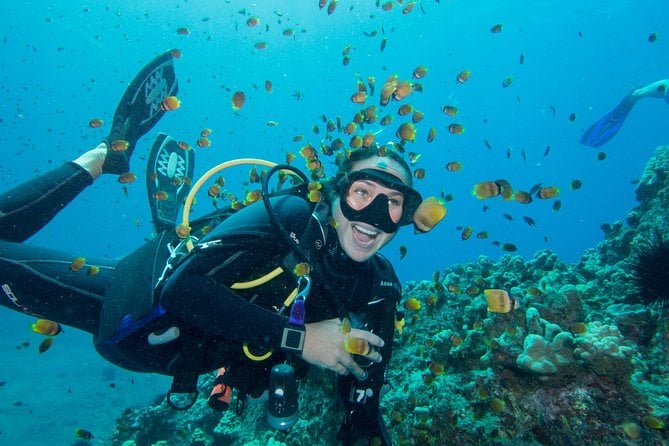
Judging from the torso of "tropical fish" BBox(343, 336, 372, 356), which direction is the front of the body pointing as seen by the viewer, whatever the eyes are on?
to the viewer's left

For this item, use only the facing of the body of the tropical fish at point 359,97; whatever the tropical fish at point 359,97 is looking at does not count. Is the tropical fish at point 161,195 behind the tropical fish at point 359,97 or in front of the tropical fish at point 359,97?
in front

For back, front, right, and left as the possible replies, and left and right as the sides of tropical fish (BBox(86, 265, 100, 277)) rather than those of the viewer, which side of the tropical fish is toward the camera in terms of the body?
right

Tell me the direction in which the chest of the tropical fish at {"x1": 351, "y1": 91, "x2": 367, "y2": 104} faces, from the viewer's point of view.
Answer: to the viewer's left

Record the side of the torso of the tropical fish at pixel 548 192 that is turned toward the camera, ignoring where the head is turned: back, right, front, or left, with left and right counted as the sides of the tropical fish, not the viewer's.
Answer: left

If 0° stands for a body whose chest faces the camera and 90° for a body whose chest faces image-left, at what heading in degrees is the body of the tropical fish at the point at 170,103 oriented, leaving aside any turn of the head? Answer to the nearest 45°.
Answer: approximately 90°

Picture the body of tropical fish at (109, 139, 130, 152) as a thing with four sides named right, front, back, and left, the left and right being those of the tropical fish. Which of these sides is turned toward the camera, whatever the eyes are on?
left
